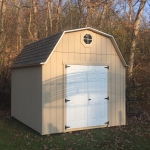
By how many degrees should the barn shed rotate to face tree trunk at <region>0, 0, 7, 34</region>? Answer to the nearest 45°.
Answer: approximately 180°

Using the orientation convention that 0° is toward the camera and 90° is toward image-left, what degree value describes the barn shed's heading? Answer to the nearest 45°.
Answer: approximately 315°
